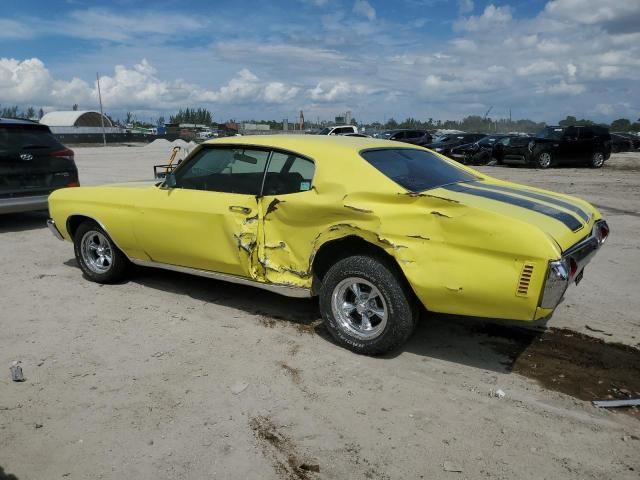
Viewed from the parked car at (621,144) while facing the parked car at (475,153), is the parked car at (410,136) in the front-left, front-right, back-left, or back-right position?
front-right

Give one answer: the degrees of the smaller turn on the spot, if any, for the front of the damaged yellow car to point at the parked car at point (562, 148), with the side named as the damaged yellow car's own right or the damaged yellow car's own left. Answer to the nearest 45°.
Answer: approximately 90° to the damaged yellow car's own right

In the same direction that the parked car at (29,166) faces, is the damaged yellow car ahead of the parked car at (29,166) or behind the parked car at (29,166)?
behind

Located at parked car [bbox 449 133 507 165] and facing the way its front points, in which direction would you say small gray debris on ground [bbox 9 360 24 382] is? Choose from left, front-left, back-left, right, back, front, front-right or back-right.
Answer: front-left

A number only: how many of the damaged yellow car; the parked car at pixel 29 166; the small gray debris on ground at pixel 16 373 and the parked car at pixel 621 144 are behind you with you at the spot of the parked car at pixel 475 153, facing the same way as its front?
1

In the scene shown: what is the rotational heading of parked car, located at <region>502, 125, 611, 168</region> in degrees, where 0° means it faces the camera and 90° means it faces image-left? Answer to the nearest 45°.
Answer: approximately 45°

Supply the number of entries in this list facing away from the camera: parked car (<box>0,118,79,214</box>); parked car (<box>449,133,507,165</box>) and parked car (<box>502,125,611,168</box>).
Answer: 1

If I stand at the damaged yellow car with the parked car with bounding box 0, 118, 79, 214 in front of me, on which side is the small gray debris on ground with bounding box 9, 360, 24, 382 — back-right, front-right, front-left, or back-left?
front-left

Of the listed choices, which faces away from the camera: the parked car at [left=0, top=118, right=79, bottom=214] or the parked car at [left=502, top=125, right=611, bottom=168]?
the parked car at [left=0, top=118, right=79, bottom=214]

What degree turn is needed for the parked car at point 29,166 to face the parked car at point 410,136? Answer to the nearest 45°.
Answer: approximately 45° to its right

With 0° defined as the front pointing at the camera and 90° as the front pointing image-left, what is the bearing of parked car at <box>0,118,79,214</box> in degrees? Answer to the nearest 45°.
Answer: approximately 180°

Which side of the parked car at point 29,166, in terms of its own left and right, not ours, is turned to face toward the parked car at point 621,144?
right

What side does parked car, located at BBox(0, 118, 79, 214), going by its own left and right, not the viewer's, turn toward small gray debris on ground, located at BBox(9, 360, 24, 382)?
back

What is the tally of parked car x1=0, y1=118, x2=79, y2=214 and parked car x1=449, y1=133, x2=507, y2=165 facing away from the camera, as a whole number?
1

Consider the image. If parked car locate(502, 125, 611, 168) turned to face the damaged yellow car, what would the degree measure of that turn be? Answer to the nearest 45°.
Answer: approximately 45° to its left

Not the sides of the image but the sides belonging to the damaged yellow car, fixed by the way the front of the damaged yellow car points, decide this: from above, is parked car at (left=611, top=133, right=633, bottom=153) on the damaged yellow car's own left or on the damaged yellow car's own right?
on the damaged yellow car's own right
